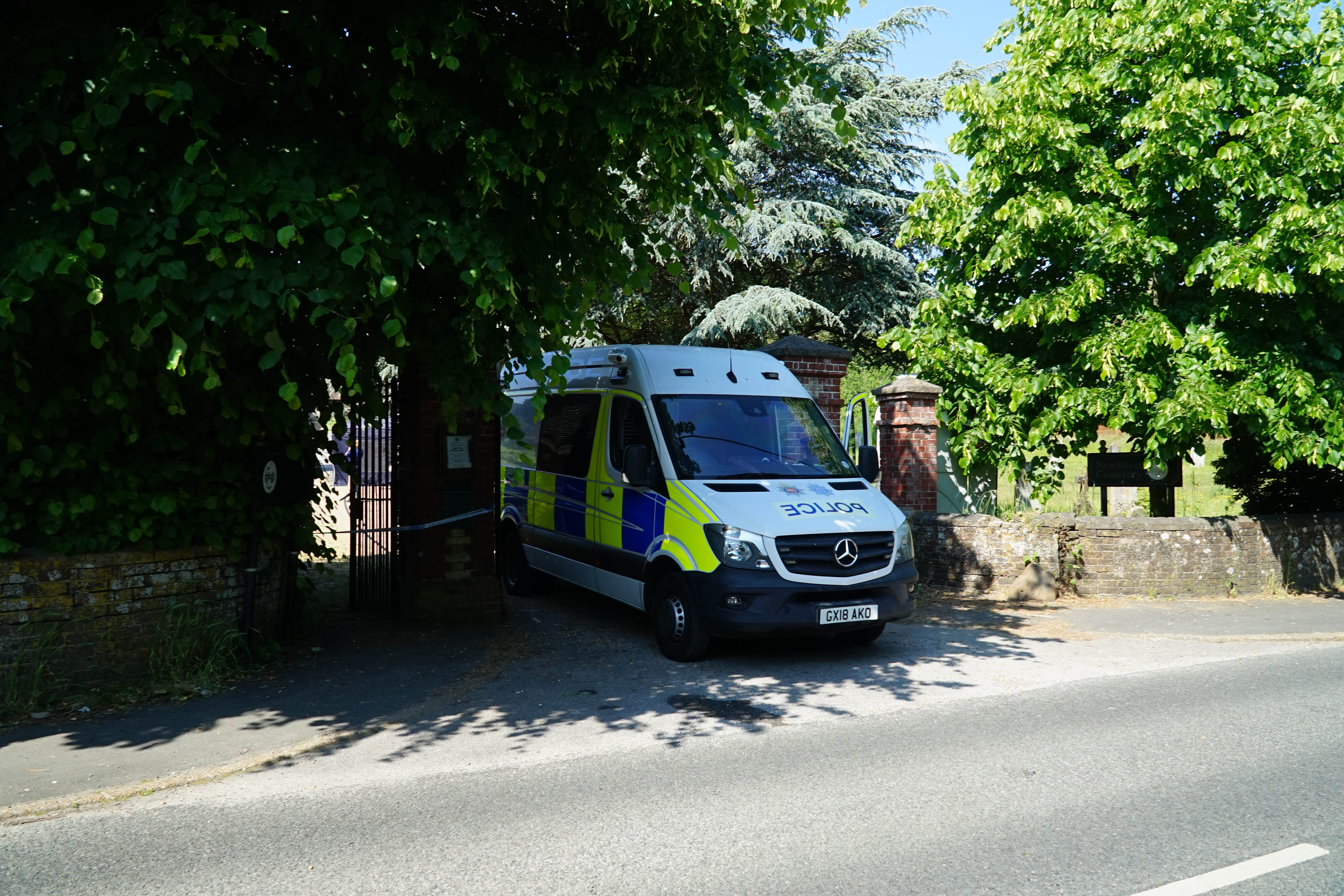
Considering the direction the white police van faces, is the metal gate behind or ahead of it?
behind

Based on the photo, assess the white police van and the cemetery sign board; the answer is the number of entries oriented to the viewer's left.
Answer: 0

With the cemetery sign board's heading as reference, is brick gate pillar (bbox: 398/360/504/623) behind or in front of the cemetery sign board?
in front

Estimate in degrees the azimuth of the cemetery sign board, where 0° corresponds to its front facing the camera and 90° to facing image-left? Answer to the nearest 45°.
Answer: approximately 0°

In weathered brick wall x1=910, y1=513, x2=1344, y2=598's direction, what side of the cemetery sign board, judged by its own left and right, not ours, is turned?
front

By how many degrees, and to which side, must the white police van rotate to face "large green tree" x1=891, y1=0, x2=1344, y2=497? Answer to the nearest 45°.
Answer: approximately 90° to its left

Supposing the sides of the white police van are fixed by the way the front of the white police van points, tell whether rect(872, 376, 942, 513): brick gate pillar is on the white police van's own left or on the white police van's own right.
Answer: on the white police van's own left

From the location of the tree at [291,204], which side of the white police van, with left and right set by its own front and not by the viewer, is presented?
right

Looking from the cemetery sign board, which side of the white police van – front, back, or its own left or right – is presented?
left

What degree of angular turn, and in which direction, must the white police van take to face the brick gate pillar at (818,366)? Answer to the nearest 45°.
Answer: approximately 135° to its left

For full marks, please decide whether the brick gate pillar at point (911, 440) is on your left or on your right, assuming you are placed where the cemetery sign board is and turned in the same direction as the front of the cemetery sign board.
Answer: on your right

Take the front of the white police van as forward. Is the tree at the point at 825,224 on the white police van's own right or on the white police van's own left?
on the white police van's own left

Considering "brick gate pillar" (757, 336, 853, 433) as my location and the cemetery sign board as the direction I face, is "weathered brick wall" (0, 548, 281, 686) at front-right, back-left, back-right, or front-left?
back-right
